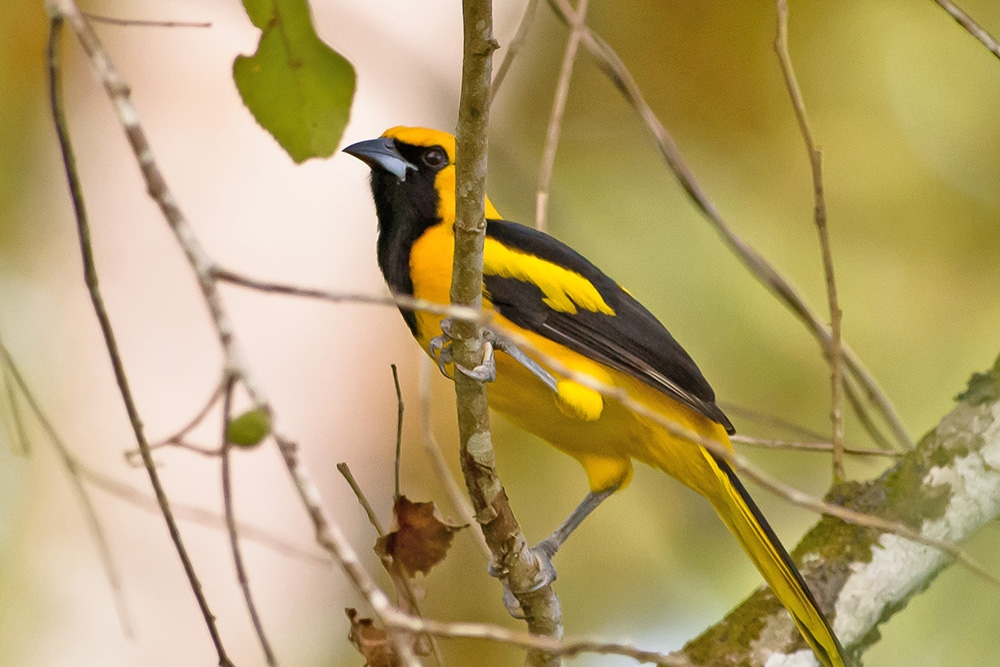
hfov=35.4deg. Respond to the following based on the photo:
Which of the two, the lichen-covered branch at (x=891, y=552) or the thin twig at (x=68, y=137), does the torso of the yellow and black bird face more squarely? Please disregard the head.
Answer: the thin twig

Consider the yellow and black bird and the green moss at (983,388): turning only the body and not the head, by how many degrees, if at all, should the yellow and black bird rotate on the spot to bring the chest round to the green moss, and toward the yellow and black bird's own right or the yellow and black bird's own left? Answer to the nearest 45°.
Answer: approximately 180°

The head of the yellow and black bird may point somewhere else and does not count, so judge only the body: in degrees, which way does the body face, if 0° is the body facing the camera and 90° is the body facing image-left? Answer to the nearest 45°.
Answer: approximately 90°
